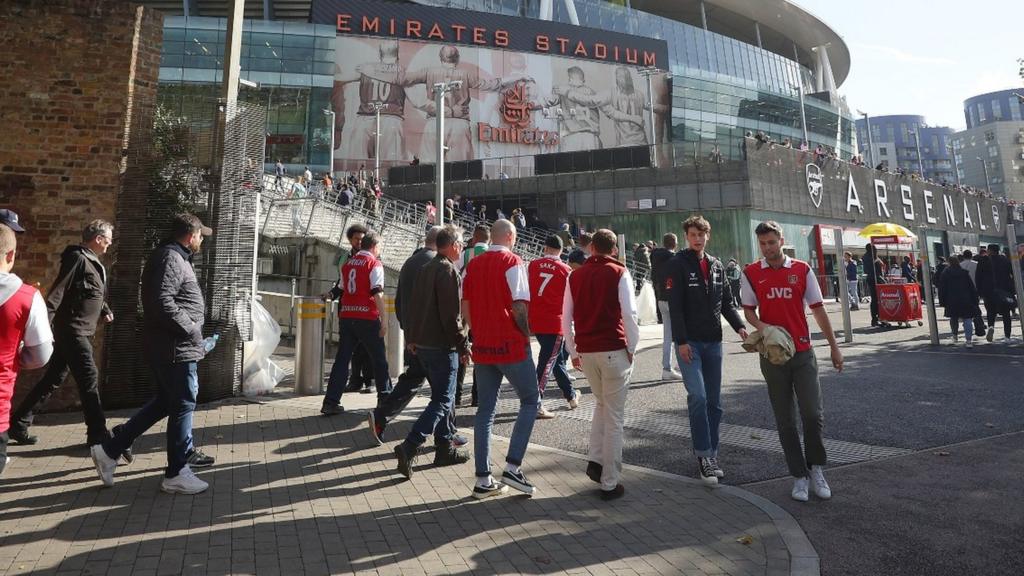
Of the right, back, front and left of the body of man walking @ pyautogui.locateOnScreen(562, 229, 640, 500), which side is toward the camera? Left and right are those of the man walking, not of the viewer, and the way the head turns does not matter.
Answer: back

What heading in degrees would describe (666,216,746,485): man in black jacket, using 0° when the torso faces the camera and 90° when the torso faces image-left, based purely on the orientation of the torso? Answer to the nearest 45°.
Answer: approximately 0°

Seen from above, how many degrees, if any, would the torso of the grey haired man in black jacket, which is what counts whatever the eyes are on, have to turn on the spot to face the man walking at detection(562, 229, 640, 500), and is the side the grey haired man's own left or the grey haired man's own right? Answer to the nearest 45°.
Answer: approximately 45° to the grey haired man's own right

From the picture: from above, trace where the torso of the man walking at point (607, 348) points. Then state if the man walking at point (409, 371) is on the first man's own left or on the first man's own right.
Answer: on the first man's own left

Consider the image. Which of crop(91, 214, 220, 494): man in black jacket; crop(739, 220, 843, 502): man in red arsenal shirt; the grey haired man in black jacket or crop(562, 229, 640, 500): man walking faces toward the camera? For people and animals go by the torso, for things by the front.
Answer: the man in red arsenal shirt

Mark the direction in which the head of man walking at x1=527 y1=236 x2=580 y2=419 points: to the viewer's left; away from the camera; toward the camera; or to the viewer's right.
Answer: away from the camera
